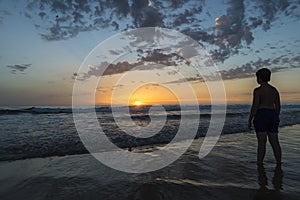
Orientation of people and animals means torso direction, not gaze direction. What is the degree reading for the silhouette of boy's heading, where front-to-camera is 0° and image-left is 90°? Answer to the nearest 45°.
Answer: approximately 135°
